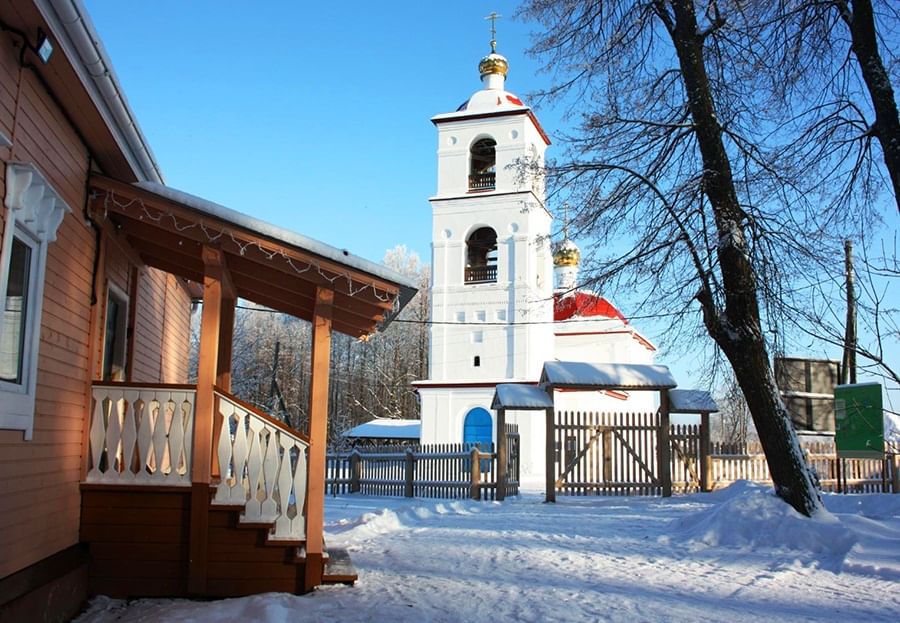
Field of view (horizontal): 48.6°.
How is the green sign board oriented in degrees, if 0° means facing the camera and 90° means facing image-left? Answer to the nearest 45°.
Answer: approximately 0°

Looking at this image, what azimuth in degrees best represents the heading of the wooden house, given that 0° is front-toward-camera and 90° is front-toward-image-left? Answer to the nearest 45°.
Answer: approximately 270°

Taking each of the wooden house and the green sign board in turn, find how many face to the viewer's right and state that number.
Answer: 1

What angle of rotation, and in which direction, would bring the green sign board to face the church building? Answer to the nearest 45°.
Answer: approximately 135° to its right

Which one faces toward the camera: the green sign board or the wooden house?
the green sign board

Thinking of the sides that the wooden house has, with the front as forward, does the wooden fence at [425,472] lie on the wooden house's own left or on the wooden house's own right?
on the wooden house's own left

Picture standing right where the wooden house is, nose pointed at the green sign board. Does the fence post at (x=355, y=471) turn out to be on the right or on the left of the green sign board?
left

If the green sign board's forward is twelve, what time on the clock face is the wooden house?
The wooden house is roughly at 1 o'clock from the green sign board.
